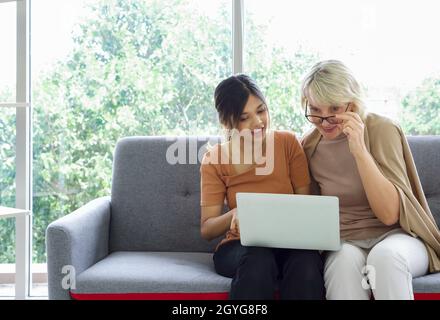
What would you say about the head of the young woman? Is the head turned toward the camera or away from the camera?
toward the camera

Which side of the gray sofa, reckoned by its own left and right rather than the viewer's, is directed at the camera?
front

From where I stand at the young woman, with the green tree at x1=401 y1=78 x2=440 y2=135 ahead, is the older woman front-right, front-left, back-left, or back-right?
front-right

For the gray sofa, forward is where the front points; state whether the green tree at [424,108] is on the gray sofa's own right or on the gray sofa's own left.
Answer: on the gray sofa's own left
